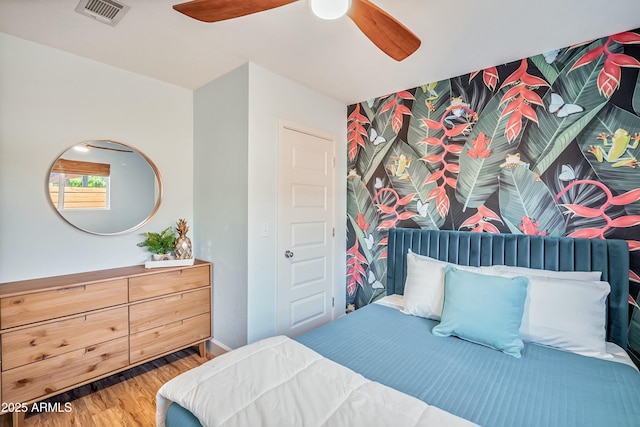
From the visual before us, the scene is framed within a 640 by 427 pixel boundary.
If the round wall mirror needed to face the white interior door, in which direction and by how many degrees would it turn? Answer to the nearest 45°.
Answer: approximately 45° to its left

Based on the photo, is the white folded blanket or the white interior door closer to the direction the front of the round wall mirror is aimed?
the white folded blanket

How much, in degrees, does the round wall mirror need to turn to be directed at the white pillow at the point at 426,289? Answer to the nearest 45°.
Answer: approximately 45° to its left

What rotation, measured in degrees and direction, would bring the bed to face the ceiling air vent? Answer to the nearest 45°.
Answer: approximately 45° to its right

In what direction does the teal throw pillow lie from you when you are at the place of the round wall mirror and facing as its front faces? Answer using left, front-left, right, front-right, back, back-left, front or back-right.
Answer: front-left

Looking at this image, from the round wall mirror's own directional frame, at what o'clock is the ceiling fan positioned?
The ceiling fan is roughly at 11 o'clock from the round wall mirror.

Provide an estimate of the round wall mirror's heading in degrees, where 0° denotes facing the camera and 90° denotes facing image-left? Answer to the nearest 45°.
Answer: approximately 0°

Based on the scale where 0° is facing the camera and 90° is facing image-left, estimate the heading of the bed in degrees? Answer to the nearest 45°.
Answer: approximately 45°

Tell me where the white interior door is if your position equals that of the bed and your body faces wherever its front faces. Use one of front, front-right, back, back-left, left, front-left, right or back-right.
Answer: right

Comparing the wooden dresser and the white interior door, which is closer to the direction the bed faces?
the wooden dresser

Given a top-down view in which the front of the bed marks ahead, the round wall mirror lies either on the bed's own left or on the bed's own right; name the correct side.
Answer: on the bed's own right

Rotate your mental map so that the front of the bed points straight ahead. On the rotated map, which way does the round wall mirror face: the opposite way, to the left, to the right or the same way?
to the left
